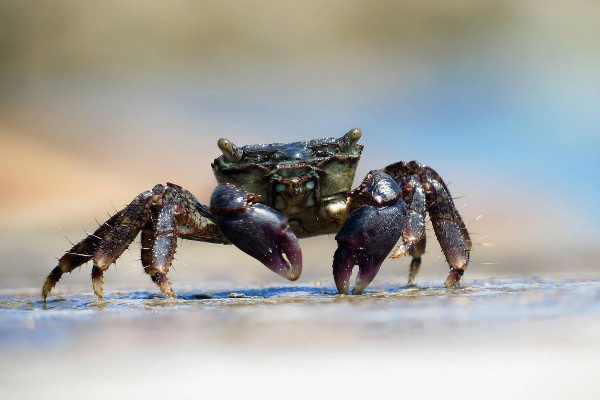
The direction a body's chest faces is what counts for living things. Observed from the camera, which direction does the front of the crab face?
facing the viewer
